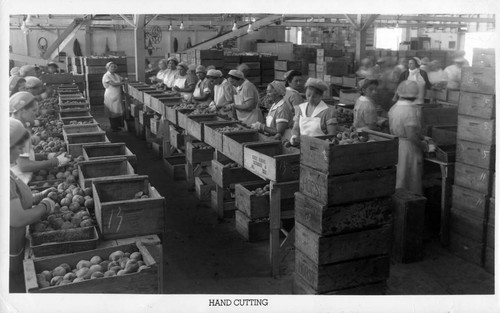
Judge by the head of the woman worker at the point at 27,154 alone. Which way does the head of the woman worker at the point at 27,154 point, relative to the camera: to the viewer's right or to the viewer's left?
to the viewer's right

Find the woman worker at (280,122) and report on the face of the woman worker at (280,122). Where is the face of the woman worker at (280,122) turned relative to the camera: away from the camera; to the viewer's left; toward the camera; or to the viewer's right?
to the viewer's left

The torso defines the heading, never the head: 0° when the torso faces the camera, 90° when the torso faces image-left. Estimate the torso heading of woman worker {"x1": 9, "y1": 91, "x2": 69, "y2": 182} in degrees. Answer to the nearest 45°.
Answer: approximately 270°

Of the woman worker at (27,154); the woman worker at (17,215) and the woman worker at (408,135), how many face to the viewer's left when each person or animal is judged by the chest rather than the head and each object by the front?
0

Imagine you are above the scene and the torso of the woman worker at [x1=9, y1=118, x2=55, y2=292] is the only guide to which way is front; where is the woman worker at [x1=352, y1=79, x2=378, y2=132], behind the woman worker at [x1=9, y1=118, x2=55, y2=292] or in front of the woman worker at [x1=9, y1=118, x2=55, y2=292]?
in front

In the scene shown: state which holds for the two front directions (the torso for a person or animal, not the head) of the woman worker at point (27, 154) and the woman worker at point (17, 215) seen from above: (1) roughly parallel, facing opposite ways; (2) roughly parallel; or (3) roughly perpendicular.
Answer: roughly parallel

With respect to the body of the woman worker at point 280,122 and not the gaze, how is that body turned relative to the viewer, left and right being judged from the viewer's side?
facing to the left of the viewer

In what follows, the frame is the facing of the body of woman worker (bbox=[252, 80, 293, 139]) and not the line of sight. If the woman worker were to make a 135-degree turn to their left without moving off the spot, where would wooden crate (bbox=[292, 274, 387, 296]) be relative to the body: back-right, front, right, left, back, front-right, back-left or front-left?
front-right

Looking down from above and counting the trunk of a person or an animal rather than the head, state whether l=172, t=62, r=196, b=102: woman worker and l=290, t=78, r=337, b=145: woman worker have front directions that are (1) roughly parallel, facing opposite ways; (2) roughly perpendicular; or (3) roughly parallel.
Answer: roughly parallel

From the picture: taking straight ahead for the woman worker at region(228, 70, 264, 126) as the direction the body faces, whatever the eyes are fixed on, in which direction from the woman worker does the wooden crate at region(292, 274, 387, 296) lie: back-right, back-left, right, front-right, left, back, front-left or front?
front-left

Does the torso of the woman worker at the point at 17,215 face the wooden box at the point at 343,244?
yes
